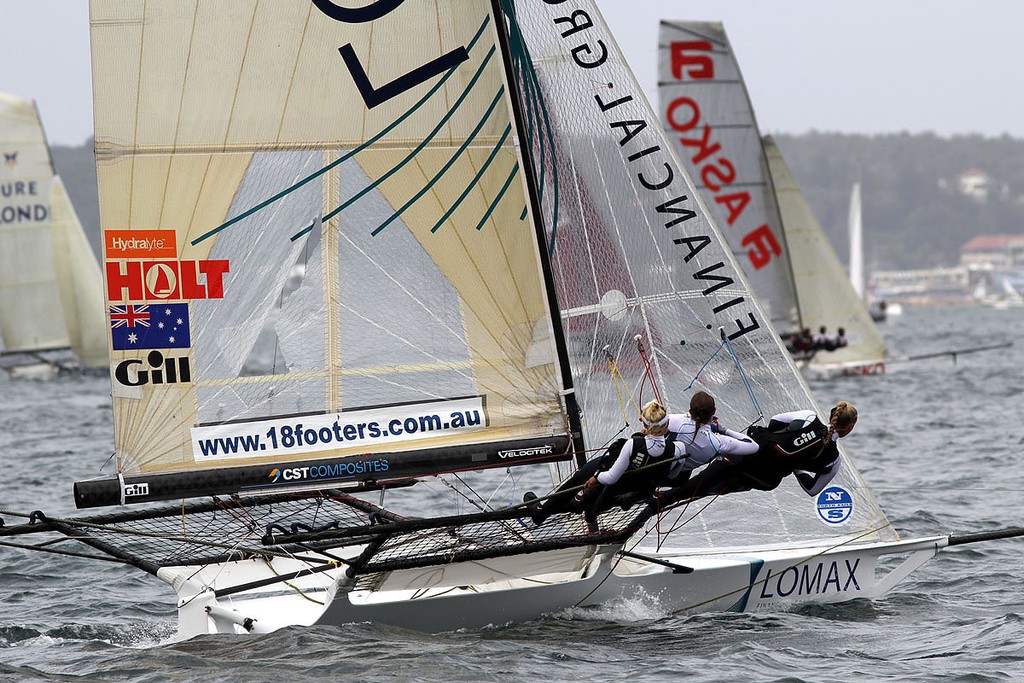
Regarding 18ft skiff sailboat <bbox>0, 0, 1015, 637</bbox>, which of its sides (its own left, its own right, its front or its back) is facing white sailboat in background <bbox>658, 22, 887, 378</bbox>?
left

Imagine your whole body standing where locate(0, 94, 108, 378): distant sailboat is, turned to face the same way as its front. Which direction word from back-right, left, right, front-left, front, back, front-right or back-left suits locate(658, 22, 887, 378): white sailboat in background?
front-right

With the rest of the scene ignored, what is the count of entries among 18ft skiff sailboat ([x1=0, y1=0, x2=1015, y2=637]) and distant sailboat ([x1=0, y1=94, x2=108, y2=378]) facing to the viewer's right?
2

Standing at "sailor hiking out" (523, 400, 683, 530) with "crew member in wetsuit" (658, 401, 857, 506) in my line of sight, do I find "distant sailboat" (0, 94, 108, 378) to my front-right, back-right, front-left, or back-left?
back-left

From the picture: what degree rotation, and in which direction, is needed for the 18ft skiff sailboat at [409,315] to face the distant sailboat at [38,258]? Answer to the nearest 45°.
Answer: approximately 90° to its left

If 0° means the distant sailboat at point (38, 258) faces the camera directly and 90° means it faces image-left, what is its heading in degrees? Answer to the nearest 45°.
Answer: approximately 270°

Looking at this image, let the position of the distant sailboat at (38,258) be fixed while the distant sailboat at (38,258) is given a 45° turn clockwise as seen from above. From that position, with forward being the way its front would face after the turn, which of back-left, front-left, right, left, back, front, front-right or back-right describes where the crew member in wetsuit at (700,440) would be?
front-right

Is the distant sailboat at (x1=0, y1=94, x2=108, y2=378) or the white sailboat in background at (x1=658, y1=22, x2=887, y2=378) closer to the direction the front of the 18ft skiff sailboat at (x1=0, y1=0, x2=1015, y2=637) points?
the white sailboat in background

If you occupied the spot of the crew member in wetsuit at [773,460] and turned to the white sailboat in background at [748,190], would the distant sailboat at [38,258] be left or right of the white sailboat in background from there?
left

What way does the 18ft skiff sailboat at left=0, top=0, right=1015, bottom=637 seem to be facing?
to the viewer's right

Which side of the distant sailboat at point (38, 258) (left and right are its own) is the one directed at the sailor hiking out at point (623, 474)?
right
